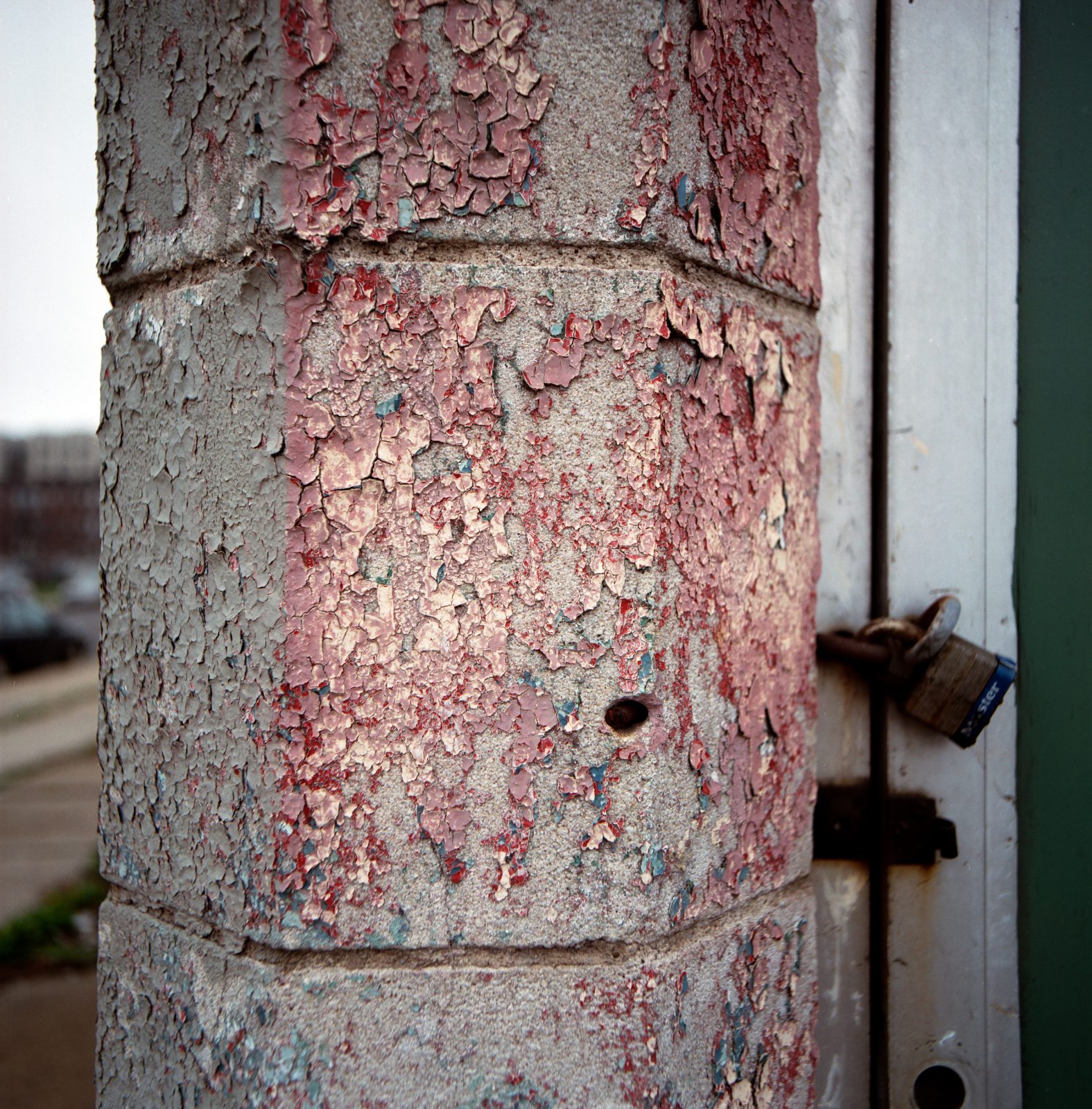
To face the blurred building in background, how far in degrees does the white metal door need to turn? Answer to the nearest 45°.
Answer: approximately 135° to its right

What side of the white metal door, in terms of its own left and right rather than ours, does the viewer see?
front
